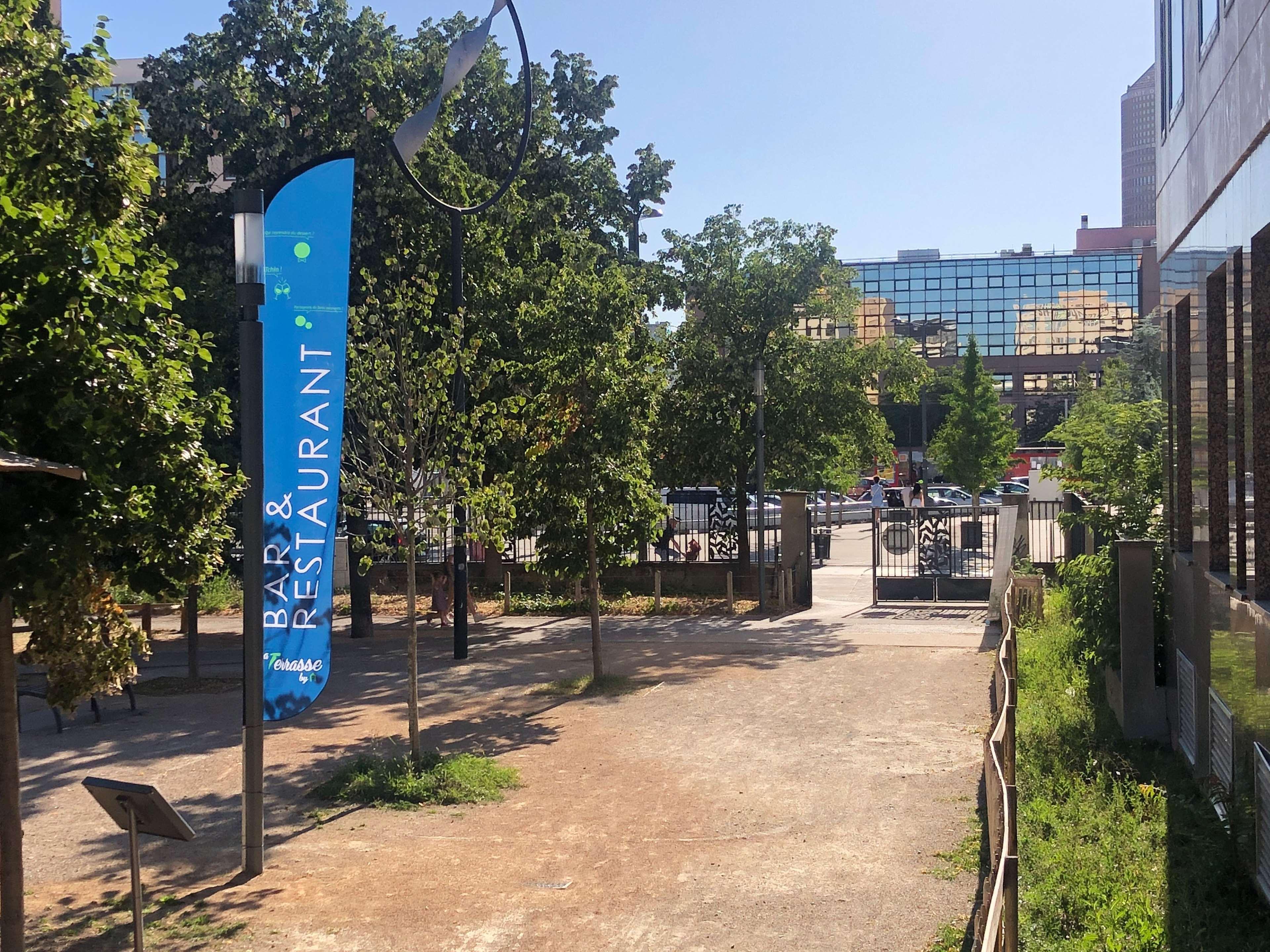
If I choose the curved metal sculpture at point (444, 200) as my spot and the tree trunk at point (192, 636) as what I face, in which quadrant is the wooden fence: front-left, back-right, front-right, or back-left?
back-left

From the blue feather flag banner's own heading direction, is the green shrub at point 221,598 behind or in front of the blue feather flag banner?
behind

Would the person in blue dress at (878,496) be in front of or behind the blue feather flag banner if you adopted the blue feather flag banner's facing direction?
behind

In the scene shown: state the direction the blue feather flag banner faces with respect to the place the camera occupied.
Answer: facing the viewer

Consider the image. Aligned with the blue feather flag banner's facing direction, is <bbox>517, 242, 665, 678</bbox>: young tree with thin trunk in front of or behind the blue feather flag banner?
behind
